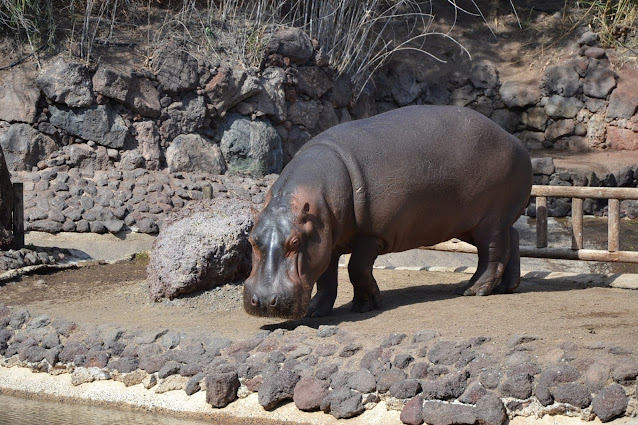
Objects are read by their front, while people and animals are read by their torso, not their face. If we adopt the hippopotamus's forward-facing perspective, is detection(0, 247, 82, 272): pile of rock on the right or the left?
on its right

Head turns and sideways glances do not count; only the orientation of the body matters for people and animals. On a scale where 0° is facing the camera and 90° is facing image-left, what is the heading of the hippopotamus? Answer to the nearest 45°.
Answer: approximately 45°

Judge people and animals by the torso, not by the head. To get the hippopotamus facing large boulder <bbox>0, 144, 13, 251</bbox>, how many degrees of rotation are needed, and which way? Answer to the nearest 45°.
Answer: approximately 90° to its right

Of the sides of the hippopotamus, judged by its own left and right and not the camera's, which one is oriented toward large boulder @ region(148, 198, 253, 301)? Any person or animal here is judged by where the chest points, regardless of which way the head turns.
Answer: right

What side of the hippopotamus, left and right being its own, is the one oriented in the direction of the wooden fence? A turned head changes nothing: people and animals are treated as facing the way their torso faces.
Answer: back

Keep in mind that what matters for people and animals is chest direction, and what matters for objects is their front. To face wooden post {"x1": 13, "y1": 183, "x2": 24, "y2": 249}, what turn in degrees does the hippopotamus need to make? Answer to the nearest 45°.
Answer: approximately 90° to its right
